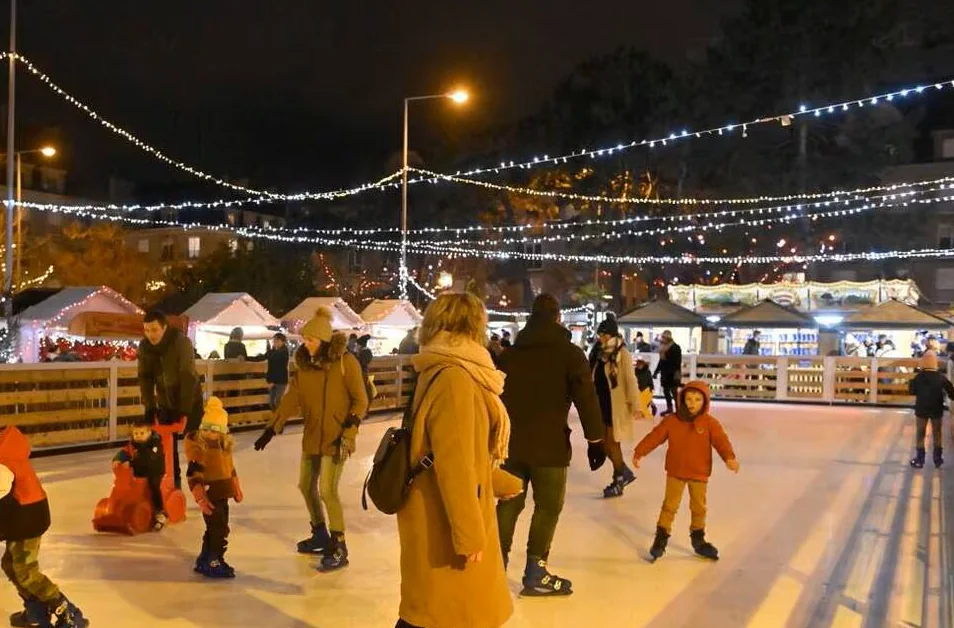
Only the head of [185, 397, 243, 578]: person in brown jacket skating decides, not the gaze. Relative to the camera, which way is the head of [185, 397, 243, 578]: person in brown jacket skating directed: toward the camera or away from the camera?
toward the camera

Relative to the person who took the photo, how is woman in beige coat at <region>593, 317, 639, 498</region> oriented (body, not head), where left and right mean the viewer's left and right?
facing the viewer and to the left of the viewer

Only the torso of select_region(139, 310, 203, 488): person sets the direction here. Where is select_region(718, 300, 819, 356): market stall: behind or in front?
behind

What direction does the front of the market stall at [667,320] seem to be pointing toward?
toward the camera

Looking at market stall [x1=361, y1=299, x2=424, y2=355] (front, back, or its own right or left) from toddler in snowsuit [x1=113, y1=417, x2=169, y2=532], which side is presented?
front

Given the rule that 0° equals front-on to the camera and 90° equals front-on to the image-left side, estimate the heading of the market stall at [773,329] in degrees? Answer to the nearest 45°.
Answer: approximately 0°

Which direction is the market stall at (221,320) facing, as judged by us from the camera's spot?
facing the viewer and to the right of the viewer

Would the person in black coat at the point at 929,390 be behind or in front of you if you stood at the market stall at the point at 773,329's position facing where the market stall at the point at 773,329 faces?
in front

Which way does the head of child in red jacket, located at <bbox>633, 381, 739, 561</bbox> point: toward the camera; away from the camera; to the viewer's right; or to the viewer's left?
toward the camera

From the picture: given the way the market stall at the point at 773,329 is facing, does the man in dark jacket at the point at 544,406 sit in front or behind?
in front

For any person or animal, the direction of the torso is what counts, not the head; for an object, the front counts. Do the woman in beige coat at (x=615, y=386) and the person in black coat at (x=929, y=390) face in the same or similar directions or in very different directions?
very different directions

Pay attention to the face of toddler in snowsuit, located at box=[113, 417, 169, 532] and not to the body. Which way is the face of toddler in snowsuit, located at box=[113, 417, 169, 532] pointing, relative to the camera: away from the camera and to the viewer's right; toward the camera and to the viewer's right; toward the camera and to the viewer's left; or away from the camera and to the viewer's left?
toward the camera and to the viewer's left

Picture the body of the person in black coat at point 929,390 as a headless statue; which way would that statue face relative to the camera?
away from the camera

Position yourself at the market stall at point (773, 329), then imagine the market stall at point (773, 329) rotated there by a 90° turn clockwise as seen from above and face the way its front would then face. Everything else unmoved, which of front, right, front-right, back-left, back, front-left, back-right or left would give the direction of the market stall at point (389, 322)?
front-left

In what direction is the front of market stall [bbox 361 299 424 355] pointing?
toward the camera
